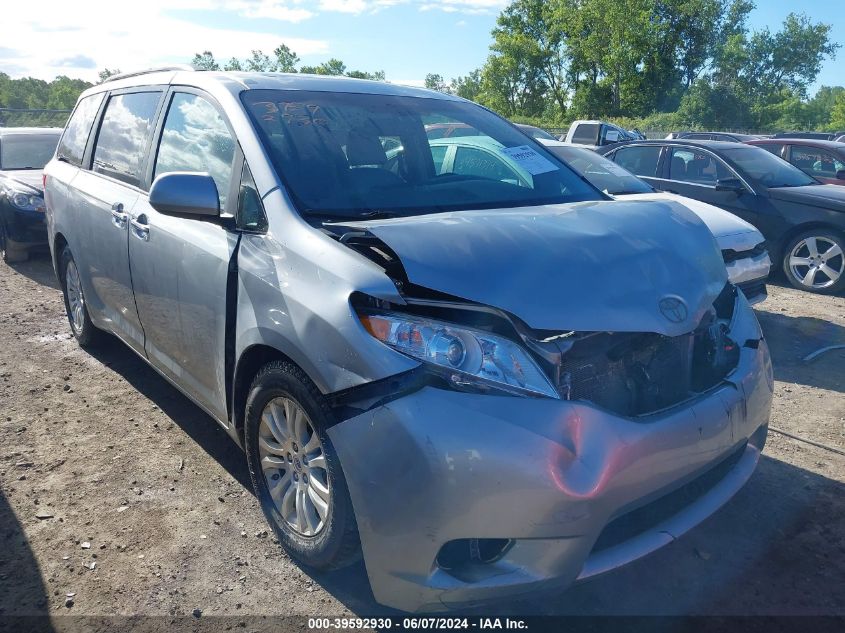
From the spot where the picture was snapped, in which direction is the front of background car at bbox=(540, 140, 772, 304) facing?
facing the viewer and to the right of the viewer

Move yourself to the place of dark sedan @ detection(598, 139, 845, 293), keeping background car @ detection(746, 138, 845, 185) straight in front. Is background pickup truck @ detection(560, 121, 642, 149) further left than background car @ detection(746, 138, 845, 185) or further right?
left

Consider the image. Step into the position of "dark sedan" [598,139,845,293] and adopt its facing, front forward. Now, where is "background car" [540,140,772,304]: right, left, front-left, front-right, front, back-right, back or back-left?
front-right

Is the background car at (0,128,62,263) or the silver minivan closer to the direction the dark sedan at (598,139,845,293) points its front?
the silver minivan

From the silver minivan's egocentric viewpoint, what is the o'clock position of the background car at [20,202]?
The background car is roughly at 6 o'clock from the silver minivan.

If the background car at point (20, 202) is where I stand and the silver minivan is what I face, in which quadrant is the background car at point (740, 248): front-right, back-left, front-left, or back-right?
front-left

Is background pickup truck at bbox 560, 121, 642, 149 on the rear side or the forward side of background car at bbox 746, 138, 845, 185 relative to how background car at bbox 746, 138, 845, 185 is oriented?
on the rear side

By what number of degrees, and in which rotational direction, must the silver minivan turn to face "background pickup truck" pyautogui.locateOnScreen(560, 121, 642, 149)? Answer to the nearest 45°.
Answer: approximately 135° to its left

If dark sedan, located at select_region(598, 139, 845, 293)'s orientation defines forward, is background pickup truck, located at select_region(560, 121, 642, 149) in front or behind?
behind

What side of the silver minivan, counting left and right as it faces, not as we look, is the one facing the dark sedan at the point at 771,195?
left

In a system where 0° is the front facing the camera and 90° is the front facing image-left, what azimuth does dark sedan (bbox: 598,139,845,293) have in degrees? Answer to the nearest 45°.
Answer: approximately 315°

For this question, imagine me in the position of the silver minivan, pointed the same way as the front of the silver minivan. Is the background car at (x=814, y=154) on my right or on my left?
on my left
